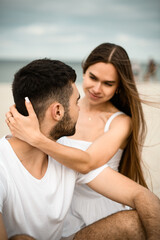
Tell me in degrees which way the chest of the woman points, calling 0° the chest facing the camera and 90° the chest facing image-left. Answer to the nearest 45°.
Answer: approximately 45°

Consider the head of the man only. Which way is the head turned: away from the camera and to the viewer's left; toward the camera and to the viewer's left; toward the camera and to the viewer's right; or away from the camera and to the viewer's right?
away from the camera and to the viewer's right
